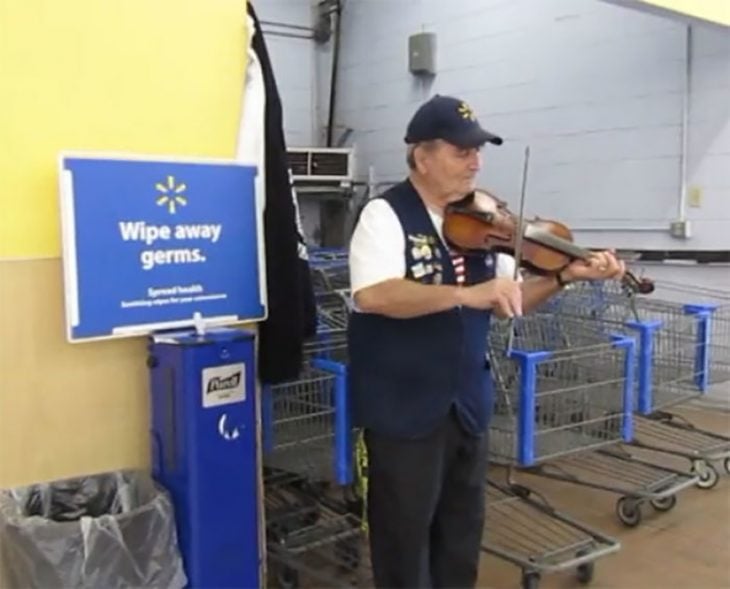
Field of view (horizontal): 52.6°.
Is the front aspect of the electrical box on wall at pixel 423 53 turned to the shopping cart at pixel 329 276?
yes

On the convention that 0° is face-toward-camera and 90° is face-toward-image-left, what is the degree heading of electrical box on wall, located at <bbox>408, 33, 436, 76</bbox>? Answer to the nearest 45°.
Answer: approximately 0°
